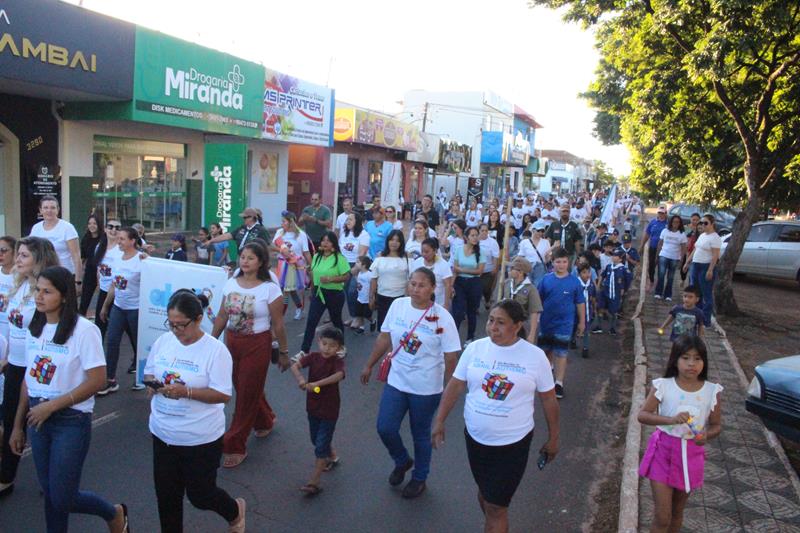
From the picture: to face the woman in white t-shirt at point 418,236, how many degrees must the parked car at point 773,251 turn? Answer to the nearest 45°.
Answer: approximately 90° to its left

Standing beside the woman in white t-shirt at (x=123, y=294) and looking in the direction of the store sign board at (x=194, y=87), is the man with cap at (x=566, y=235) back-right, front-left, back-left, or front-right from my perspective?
front-right

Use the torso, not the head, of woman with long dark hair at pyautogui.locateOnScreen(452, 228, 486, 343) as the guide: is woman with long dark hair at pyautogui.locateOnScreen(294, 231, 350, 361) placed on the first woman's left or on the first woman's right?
on the first woman's right

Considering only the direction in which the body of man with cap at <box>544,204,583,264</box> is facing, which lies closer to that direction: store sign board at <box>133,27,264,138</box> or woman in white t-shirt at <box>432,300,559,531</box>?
the woman in white t-shirt

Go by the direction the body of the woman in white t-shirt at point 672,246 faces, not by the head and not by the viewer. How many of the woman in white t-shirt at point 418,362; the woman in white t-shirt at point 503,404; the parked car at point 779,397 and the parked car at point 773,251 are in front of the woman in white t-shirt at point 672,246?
3

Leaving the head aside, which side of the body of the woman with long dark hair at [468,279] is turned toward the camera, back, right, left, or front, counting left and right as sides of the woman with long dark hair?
front

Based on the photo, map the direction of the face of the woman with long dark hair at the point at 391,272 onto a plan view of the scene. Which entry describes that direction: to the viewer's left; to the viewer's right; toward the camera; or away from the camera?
toward the camera

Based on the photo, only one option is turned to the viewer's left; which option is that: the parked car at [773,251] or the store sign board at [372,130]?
the parked car

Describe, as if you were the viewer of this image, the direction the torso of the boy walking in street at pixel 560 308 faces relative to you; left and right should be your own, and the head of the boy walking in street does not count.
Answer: facing the viewer

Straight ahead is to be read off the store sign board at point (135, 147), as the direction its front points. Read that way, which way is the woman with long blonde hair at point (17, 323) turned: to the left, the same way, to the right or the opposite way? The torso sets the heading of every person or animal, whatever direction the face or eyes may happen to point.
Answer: to the right

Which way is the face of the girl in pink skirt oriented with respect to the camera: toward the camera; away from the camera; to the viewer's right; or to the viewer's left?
toward the camera

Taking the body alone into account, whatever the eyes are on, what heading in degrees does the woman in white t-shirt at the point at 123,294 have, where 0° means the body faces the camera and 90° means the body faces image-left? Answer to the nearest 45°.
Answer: approximately 45°

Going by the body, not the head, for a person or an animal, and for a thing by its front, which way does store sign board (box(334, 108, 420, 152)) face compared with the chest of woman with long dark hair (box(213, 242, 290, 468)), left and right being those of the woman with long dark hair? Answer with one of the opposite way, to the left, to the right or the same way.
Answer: to the left

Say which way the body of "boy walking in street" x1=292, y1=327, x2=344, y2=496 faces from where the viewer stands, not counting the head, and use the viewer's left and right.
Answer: facing the viewer and to the left of the viewer

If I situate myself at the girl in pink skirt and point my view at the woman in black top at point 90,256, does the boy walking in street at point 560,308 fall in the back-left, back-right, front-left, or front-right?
front-right

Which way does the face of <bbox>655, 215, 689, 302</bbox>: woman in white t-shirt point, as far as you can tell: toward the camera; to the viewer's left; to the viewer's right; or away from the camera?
toward the camera

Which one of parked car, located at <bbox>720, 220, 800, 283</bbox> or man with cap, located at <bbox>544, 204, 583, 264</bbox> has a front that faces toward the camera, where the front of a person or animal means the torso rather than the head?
the man with cap

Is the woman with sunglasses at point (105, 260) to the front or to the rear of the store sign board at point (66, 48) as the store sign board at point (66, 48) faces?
to the front

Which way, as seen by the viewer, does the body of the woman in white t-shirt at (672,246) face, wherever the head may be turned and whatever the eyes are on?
toward the camera

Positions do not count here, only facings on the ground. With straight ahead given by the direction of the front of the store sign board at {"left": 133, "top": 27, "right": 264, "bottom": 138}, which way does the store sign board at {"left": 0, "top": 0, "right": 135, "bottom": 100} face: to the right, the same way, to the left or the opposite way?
the same way

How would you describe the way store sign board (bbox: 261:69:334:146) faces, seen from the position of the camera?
facing the viewer and to the right of the viewer
